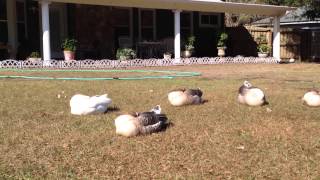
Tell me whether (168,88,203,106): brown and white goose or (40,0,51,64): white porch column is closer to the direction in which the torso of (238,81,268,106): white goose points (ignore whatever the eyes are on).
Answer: the brown and white goose

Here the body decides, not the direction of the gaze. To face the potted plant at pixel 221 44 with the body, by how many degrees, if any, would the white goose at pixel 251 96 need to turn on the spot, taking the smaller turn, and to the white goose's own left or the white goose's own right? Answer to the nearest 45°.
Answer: approximately 90° to the white goose's own right

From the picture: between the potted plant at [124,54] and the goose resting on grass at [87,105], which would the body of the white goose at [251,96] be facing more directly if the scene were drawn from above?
the goose resting on grass

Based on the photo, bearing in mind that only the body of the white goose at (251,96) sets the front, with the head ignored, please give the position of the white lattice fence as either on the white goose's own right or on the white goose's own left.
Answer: on the white goose's own right

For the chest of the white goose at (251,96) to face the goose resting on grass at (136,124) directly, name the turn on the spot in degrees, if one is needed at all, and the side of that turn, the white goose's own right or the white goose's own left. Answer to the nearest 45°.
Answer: approximately 45° to the white goose's own left

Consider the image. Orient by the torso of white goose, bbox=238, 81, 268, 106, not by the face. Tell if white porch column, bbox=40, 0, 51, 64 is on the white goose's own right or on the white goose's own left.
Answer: on the white goose's own right

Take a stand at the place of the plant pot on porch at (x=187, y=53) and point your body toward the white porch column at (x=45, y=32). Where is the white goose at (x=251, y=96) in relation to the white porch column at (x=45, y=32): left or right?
left
